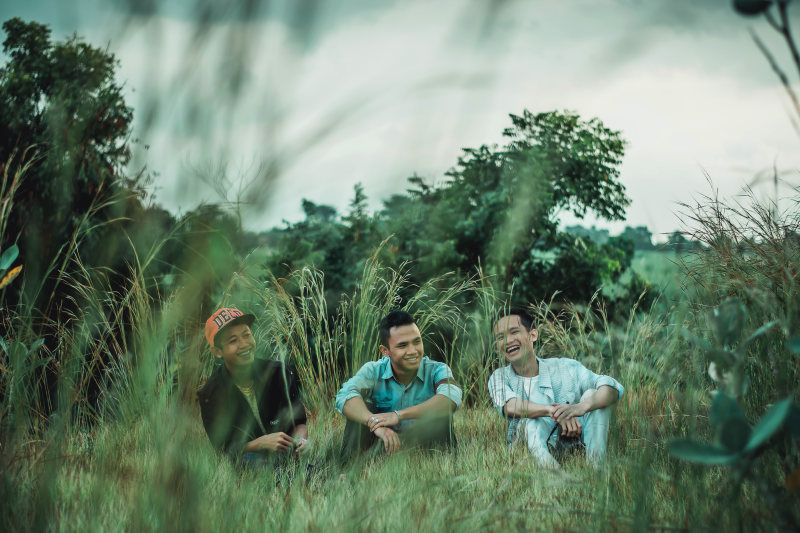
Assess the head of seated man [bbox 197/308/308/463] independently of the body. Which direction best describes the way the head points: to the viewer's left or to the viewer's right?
to the viewer's right

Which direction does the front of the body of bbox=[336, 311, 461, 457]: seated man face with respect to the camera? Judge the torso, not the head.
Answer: toward the camera

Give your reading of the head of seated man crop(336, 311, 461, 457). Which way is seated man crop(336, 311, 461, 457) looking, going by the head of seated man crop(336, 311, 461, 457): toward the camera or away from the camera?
toward the camera

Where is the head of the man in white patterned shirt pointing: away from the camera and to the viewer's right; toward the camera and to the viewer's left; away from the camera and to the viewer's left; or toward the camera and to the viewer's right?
toward the camera and to the viewer's left
